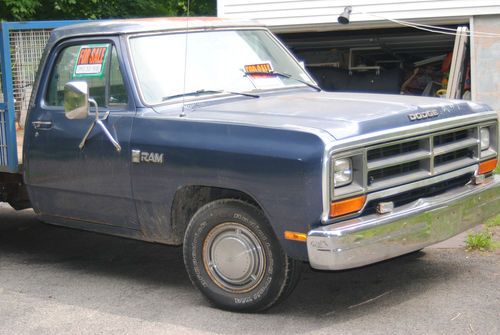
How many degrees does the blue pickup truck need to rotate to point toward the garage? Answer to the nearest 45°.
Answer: approximately 135° to its left

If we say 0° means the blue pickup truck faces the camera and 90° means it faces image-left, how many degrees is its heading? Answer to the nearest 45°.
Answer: approximately 315°

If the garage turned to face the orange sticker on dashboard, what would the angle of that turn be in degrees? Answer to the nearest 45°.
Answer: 0° — it already faces it

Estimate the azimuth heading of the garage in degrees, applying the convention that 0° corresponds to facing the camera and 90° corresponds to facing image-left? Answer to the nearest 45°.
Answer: approximately 0°

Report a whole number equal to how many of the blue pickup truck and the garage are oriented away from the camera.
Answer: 0
